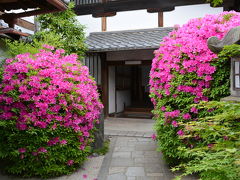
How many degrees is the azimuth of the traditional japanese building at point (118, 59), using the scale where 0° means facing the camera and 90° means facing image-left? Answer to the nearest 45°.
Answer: approximately 0°

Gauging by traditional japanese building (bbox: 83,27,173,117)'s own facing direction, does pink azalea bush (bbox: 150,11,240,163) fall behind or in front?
in front

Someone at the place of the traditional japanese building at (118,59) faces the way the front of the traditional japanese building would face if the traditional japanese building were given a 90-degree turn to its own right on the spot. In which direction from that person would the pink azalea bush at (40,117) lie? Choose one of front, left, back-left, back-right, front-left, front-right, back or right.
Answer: left
